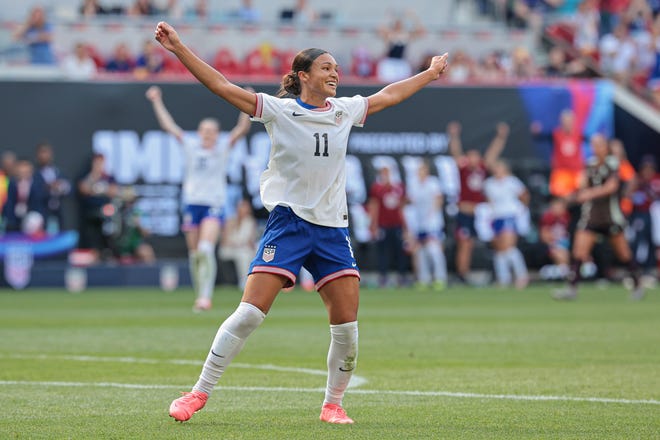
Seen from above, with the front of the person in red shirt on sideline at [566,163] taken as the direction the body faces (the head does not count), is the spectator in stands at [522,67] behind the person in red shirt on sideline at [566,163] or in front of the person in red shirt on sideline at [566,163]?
behind

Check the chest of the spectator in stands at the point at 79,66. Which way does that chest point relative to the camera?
toward the camera

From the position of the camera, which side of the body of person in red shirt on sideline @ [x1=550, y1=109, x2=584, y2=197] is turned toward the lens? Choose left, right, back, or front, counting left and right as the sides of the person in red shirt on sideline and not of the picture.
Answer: front

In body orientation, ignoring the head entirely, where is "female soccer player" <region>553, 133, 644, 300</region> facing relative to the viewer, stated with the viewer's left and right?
facing the viewer and to the left of the viewer

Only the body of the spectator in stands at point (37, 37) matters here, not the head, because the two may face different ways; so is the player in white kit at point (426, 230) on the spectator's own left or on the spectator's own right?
on the spectator's own left

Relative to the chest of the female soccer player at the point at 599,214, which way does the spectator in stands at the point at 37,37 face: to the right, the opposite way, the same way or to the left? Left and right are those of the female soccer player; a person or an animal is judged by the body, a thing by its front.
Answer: to the left

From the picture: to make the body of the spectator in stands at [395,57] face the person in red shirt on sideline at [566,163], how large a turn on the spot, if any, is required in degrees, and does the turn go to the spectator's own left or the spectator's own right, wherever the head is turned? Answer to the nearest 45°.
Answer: approximately 90° to the spectator's own left

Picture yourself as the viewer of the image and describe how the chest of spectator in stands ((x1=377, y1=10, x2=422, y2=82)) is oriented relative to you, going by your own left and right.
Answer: facing the viewer

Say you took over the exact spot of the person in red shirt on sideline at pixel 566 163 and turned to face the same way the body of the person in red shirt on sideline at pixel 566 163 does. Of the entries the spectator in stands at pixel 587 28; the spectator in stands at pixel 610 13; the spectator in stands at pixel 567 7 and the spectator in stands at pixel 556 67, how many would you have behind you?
4

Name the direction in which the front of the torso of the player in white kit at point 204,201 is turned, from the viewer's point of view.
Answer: toward the camera

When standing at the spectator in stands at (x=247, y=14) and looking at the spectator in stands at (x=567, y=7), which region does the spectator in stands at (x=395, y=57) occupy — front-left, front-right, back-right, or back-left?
front-right

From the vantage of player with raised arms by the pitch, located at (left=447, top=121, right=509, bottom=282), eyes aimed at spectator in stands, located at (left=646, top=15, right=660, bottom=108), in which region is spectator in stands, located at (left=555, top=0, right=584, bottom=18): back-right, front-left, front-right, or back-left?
front-left
